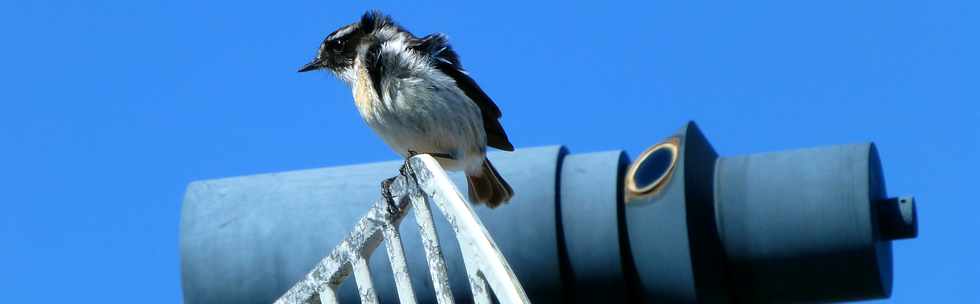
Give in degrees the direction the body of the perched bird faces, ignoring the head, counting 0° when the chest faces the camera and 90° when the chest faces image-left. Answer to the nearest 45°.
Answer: approximately 90°
